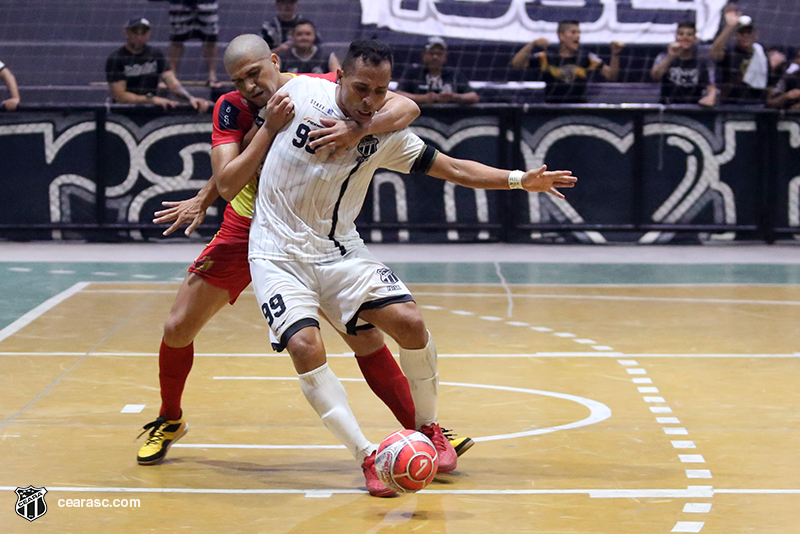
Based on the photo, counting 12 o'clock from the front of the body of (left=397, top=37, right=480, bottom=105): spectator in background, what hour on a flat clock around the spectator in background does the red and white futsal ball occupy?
The red and white futsal ball is roughly at 12 o'clock from the spectator in background.

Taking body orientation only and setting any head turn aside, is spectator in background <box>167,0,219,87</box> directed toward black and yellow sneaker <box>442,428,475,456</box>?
yes

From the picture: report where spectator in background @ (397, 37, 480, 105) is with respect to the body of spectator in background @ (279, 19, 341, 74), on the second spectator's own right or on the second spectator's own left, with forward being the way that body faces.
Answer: on the second spectator's own left

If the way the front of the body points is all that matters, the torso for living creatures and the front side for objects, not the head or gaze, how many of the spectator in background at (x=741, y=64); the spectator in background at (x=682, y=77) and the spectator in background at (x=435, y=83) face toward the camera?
3

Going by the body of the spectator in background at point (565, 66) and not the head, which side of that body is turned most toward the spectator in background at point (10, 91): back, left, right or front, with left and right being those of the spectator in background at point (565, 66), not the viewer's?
right

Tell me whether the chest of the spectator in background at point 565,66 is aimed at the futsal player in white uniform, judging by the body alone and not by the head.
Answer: yes
